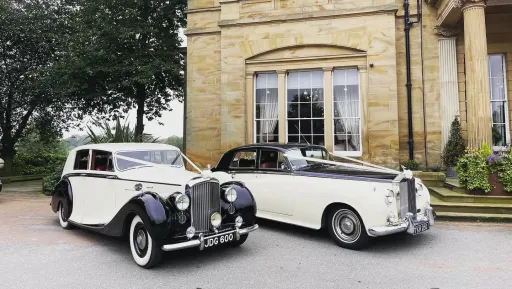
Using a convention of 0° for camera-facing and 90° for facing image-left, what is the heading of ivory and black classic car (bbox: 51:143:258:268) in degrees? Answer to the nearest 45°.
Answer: approximately 315°

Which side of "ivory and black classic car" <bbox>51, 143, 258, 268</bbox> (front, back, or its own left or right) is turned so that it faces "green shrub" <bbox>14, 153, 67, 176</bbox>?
back

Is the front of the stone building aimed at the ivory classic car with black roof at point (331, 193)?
yes

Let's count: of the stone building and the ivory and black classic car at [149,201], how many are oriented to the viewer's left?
0

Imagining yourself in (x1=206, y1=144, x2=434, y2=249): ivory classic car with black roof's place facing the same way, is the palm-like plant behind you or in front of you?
behind

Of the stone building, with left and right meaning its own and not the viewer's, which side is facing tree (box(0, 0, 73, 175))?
right

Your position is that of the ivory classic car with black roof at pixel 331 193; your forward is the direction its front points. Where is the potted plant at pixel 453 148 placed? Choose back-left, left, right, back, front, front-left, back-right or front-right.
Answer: left

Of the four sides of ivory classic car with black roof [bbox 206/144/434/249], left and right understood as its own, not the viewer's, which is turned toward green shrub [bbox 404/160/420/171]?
left

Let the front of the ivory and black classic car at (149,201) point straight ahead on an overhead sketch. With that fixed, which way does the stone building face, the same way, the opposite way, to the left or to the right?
to the right
